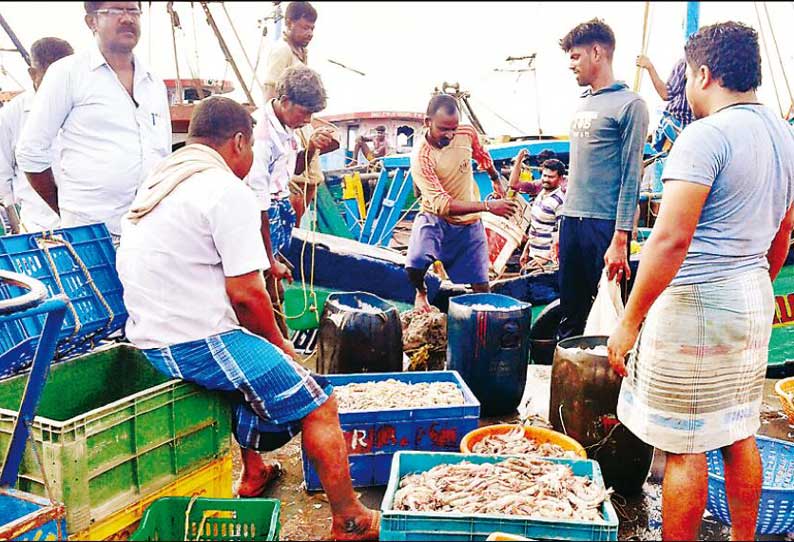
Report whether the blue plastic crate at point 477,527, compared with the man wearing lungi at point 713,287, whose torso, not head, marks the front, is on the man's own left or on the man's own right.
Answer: on the man's own left

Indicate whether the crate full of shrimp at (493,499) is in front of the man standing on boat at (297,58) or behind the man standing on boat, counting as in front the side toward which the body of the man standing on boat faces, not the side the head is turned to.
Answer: in front

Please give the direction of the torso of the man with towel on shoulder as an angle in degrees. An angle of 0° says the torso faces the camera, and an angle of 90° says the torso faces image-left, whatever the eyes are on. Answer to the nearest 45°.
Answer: approximately 225°

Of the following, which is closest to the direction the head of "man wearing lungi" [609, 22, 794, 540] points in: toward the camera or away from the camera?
away from the camera

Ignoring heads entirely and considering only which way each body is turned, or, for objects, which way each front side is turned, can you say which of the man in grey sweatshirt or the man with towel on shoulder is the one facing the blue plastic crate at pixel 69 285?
the man in grey sweatshirt

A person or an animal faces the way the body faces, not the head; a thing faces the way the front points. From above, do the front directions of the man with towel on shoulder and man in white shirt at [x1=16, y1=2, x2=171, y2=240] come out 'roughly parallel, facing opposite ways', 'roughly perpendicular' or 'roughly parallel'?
roughly perpendicular

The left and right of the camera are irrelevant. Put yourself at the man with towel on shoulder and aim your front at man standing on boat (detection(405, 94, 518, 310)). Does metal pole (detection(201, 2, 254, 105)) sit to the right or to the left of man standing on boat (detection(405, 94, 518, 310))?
left

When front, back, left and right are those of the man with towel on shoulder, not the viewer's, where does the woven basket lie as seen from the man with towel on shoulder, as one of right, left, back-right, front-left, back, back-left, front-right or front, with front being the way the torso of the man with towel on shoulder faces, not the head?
front-right

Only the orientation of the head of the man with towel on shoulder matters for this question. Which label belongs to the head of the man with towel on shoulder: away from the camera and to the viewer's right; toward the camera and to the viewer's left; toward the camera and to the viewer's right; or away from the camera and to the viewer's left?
away from the camera and to the viewer's right

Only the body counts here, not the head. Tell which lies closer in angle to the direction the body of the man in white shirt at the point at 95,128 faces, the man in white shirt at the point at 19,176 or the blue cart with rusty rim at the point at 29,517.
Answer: the blue cart with rusty rim
